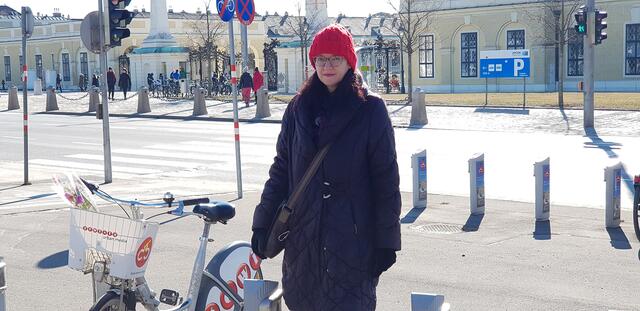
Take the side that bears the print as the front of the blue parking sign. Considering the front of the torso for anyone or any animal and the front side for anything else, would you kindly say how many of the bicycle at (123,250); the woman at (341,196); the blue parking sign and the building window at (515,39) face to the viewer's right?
0

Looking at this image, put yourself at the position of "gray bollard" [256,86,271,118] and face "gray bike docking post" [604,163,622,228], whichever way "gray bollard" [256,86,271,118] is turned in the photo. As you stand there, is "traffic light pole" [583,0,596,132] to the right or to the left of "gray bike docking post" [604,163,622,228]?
left

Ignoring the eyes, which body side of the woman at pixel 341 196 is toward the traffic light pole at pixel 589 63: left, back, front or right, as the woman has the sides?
back

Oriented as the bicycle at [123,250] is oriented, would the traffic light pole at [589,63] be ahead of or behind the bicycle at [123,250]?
behind

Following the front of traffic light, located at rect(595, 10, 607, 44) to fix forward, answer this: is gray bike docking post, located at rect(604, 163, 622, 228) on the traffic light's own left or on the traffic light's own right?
on the traffic light's own right

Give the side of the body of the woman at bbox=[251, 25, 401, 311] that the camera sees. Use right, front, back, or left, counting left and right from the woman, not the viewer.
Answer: front

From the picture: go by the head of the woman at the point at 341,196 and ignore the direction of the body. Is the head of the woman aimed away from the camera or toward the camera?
toward the camera

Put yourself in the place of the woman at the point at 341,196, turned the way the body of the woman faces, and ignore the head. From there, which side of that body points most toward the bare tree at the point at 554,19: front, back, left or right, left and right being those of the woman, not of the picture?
back

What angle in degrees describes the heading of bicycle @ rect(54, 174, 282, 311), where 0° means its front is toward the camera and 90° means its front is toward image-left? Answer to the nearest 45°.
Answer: approximately 45°

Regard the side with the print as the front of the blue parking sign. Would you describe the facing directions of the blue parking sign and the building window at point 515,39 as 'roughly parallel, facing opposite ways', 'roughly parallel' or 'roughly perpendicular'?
roughly parallel

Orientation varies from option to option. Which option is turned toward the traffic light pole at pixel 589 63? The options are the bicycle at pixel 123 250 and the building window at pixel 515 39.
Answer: the building window

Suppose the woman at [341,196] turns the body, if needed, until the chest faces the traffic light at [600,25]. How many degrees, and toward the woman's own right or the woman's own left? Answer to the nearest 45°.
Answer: approximately 180°

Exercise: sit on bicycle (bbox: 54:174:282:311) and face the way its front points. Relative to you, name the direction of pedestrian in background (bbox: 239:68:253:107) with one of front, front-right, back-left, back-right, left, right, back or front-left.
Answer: back-right

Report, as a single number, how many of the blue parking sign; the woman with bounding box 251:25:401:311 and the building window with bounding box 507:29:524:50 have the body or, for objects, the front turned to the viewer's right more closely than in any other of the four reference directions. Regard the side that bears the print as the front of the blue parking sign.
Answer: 0

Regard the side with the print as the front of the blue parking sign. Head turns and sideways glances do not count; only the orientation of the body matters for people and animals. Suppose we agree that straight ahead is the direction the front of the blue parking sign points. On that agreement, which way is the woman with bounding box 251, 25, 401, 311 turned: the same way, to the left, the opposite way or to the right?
the same way

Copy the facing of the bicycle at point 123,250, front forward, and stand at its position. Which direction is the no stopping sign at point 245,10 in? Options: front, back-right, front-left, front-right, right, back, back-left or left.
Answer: back-right

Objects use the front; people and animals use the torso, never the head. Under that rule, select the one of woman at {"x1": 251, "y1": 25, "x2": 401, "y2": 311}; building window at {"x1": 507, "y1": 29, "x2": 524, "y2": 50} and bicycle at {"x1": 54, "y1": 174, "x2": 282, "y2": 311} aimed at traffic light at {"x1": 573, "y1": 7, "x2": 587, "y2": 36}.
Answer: the building window
